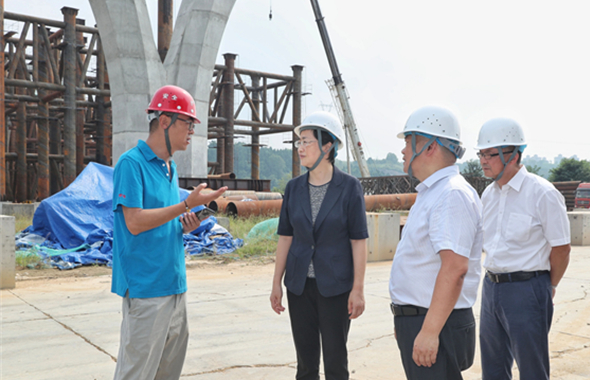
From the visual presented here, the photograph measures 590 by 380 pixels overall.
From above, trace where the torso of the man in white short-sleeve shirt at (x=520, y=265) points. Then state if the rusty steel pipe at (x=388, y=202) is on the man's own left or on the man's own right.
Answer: on the man's own right

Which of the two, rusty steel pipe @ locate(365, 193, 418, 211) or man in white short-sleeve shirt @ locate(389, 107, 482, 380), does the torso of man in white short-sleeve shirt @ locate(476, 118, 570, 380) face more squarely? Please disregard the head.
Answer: the man in white short-sleeve shirt

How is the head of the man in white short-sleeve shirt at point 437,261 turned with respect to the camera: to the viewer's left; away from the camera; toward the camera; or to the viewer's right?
to the viewer's left

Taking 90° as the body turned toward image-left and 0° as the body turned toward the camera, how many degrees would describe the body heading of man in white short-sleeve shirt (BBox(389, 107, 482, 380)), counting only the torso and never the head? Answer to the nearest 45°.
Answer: approximately 90°

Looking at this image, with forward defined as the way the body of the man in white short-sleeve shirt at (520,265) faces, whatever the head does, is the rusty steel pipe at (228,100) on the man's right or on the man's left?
on the man's right

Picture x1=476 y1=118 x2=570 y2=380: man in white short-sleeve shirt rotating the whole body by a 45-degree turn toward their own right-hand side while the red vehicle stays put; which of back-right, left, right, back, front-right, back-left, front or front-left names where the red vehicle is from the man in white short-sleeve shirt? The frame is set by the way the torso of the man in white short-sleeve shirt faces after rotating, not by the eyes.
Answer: right

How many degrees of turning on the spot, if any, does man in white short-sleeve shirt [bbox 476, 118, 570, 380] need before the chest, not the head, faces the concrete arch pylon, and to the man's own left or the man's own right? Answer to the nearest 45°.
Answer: approximately 90° to the man's own right

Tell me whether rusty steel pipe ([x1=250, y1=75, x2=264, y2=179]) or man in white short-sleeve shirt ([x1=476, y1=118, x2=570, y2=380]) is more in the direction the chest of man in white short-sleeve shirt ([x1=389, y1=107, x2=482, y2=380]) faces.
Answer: the rusty steel pipe

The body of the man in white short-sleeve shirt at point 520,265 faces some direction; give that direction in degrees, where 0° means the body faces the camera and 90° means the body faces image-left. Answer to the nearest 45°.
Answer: approximately 45°

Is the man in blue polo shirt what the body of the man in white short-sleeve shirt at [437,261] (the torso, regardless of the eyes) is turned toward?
yes

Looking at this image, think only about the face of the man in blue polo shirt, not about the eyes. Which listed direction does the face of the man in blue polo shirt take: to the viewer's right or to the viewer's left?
to the viewer's right

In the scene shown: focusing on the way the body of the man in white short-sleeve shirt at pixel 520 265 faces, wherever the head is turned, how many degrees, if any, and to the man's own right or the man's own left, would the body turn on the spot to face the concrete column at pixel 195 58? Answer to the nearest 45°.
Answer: approximately 90° to the man's own right
